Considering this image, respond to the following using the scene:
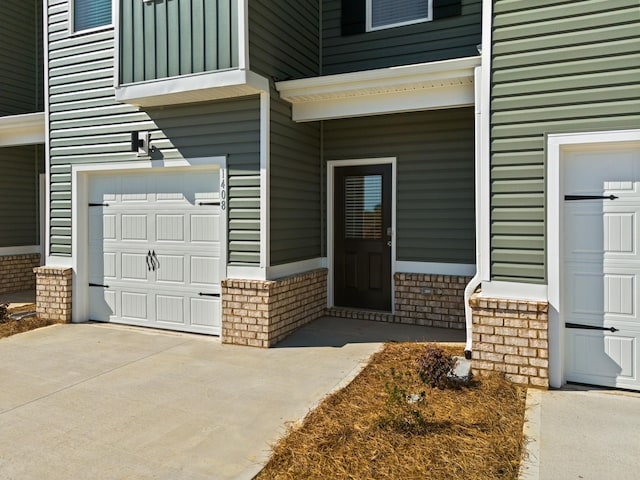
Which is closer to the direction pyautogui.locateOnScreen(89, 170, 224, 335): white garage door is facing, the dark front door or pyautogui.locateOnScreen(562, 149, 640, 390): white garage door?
the white garage door

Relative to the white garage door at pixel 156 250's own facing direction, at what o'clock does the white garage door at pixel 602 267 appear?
the white garage door at pixel 602 267 is roughly at 9 o'clock from the white garage door at pixel 156 250.

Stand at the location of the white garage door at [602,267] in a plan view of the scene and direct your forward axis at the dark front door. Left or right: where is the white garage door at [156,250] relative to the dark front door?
left

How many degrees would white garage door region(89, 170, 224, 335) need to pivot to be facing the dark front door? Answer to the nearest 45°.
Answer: approximately 135° to its left

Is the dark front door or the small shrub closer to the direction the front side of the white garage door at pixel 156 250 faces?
the small shrub

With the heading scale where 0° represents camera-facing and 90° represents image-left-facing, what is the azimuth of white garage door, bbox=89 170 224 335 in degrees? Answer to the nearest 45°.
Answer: approximately 45°

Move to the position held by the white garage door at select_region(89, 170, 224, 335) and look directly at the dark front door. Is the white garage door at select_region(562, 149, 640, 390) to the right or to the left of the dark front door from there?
right

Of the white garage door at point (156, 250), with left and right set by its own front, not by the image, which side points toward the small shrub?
left

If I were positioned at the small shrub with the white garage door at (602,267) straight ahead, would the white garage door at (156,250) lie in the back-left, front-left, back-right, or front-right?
back-left
